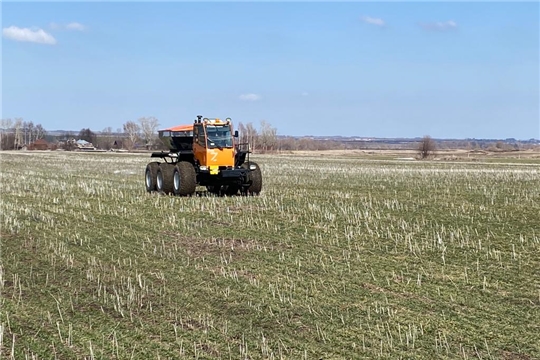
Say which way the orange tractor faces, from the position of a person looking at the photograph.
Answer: facing the viewer and to the right of the viewer
